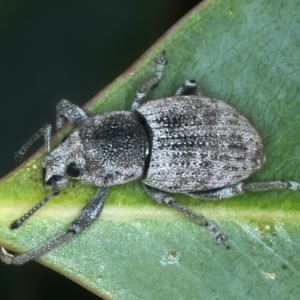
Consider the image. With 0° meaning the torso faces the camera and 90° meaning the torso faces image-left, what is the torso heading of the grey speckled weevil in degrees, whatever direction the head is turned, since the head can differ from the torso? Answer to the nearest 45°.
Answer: approximately 90°
